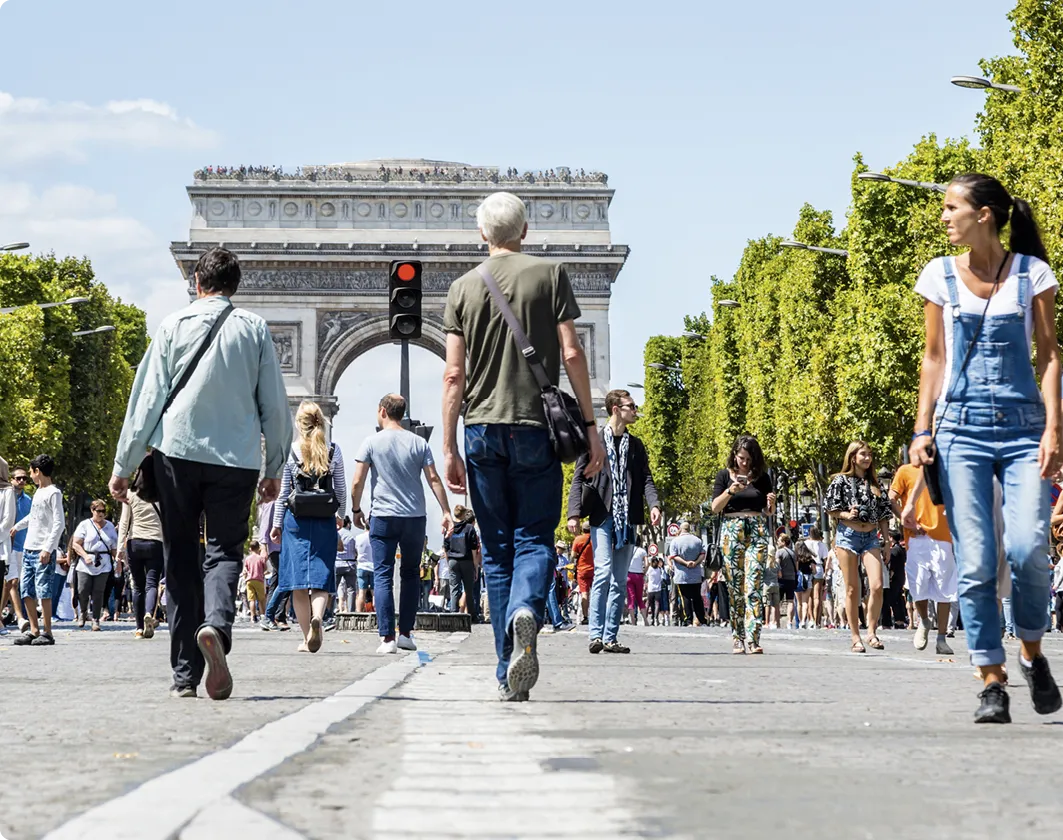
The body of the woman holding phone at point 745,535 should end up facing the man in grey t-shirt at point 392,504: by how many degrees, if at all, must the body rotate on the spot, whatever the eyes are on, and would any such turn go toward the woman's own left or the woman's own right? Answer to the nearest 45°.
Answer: approximately 90° to the woman's own right

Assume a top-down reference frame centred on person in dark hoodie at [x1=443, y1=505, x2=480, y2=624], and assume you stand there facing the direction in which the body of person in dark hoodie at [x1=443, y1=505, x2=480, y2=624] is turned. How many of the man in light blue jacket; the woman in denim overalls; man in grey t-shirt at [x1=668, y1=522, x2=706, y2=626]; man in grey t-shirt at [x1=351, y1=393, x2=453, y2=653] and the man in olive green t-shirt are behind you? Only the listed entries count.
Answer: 4

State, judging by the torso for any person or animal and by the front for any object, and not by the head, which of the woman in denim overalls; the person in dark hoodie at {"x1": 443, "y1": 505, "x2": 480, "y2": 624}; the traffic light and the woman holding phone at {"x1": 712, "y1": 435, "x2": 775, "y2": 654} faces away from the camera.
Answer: the person in dark hoodie

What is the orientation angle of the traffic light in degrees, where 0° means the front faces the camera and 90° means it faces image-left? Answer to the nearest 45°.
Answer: approximately 0°

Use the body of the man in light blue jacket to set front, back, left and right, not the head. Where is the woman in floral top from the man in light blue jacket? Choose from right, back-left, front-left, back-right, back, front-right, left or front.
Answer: front-right

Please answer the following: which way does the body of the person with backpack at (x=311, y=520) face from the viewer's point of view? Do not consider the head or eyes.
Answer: away from the camera

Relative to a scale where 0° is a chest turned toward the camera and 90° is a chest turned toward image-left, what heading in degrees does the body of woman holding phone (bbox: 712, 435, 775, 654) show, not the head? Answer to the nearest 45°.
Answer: approximately 0°

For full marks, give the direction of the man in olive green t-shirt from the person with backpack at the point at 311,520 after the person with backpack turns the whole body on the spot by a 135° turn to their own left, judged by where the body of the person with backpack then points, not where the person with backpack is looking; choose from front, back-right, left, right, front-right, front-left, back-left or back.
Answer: front-left

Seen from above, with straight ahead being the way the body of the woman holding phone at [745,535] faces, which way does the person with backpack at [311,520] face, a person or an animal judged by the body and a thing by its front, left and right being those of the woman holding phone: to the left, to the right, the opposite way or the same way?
the opposite way

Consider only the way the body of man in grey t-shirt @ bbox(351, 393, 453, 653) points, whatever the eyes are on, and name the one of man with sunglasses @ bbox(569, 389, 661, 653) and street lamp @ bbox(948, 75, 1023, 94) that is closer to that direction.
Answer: the street lamp

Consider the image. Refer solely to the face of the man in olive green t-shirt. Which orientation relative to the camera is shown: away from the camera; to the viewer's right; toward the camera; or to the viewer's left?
away from the camera

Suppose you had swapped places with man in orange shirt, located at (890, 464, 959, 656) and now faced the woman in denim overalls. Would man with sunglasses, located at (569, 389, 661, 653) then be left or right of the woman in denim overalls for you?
right

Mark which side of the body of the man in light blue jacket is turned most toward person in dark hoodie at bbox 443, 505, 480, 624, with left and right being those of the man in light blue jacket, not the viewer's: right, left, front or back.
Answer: front
